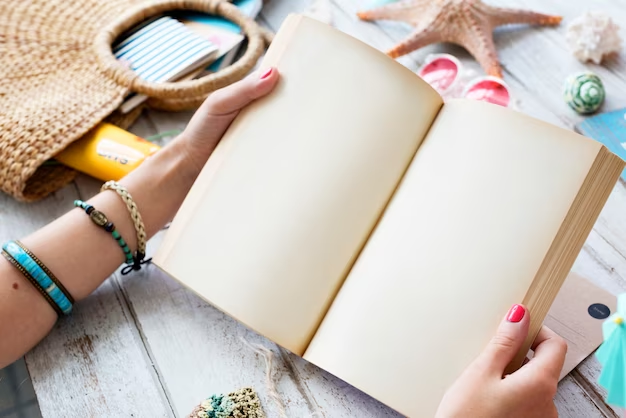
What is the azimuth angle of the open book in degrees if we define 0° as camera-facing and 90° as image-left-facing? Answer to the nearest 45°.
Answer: approximately 0°
